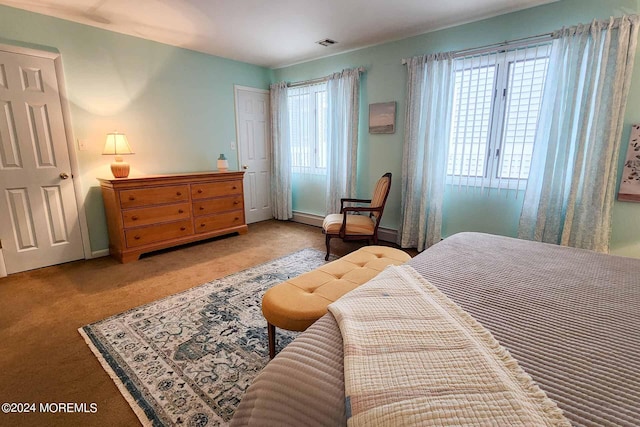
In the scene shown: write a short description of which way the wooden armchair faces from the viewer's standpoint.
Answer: facing to the left of the viewer

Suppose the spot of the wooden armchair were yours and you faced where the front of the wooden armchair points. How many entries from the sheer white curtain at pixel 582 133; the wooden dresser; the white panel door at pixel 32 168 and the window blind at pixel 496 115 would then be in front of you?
2

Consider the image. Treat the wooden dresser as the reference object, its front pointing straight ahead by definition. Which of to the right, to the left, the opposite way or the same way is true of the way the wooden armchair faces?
the opposite way

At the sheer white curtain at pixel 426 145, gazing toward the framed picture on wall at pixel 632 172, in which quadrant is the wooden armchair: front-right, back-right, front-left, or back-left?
back-right

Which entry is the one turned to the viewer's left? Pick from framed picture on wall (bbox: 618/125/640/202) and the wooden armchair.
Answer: the wooden armchair

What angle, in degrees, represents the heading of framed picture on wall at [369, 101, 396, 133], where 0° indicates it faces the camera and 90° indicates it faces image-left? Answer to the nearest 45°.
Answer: approximately 45°

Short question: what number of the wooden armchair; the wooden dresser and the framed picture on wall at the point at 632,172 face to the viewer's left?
1

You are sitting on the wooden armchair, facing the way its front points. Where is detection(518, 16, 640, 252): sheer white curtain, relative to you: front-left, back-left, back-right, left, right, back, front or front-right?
back

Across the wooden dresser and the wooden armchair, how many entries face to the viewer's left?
1

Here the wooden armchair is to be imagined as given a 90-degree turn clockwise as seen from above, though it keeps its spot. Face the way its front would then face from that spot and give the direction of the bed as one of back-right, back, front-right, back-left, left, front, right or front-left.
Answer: back

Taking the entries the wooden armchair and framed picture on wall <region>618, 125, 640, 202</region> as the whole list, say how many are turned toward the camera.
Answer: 1
